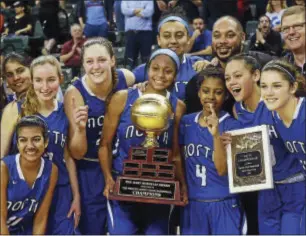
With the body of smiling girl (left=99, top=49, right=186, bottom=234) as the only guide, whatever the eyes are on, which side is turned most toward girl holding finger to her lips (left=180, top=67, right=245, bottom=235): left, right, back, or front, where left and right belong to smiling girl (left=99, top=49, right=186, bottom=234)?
left

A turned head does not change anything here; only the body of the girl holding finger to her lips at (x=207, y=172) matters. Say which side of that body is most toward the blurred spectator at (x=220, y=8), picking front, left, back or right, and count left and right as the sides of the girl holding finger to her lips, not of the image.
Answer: back

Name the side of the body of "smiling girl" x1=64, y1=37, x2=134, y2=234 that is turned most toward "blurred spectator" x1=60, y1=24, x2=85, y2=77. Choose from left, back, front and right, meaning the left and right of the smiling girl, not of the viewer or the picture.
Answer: back

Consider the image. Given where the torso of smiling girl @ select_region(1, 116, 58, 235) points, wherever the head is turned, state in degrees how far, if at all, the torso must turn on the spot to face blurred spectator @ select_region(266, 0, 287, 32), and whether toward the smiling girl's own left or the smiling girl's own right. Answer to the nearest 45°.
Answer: approximately 135° to the smiling girl's own left

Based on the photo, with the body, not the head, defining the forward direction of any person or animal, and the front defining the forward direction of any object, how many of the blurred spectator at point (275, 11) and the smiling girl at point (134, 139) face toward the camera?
2

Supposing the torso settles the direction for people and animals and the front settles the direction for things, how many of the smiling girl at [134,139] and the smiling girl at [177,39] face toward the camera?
2

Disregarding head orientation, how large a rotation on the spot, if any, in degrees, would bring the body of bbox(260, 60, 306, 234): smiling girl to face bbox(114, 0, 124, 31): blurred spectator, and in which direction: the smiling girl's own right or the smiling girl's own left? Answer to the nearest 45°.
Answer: approximately 90° to the smiling girl's own right
